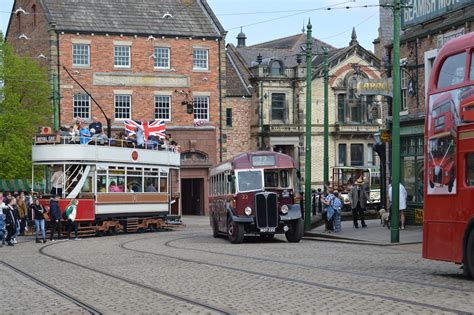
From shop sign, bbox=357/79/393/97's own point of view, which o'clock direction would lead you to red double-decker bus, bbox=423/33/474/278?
The red double-decker bus is roughly at 12 o'clock from the shop sign.

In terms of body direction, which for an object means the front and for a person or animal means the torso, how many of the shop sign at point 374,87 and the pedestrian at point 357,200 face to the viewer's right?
0

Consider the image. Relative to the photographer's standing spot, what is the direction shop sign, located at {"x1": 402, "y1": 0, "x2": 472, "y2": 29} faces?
facing the viewer and to the left of the viewer

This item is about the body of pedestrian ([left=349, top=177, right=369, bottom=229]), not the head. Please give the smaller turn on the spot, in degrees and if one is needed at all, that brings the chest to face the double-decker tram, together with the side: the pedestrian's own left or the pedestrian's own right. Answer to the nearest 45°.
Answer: approximately 90° to the pedestrian's own right

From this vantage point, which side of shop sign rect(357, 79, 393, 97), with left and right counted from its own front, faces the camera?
front
